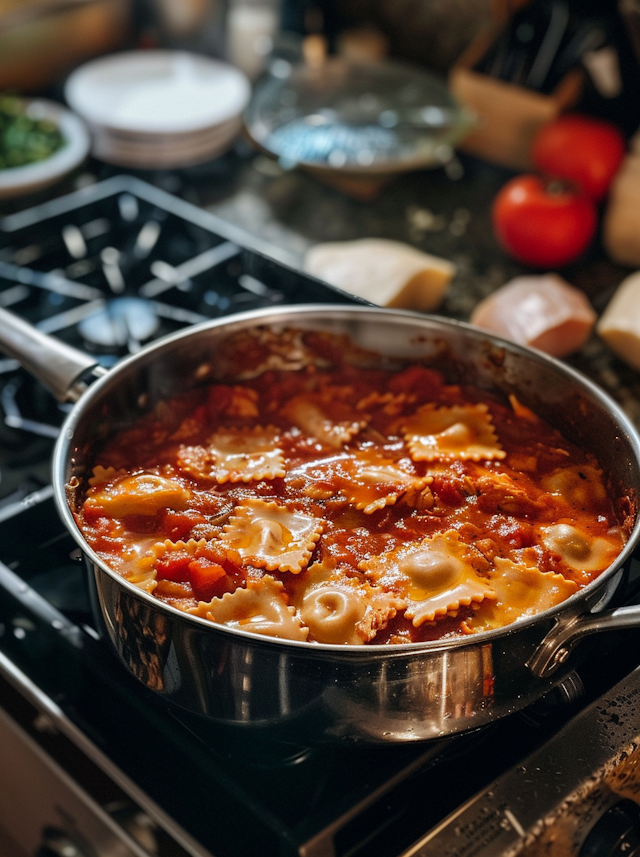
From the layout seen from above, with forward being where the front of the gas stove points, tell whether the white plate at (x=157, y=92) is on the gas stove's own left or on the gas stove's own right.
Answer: on the gas stove's own right

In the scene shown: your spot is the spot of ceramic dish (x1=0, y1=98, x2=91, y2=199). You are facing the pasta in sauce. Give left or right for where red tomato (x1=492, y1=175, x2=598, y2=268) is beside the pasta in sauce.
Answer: left

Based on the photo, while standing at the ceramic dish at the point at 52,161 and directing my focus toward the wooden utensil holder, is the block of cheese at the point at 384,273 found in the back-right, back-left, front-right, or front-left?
front-right

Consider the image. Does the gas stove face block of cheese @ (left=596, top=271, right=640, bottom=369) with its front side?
no

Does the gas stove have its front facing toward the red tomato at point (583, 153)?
no

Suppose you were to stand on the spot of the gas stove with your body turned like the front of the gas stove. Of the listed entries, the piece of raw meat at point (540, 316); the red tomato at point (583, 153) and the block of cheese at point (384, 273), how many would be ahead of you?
0

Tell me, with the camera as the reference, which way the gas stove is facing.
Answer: facing the viewer and to the left of the viewer

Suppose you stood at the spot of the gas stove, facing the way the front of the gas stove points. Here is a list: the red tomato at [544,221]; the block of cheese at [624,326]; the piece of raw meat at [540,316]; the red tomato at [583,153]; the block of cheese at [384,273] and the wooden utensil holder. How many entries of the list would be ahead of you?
0

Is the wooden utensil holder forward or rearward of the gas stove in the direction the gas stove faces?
rearward

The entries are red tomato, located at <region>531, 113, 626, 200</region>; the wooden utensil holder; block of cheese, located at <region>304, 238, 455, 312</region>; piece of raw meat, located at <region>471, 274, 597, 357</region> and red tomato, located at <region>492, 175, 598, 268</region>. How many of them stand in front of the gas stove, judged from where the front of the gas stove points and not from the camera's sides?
0
